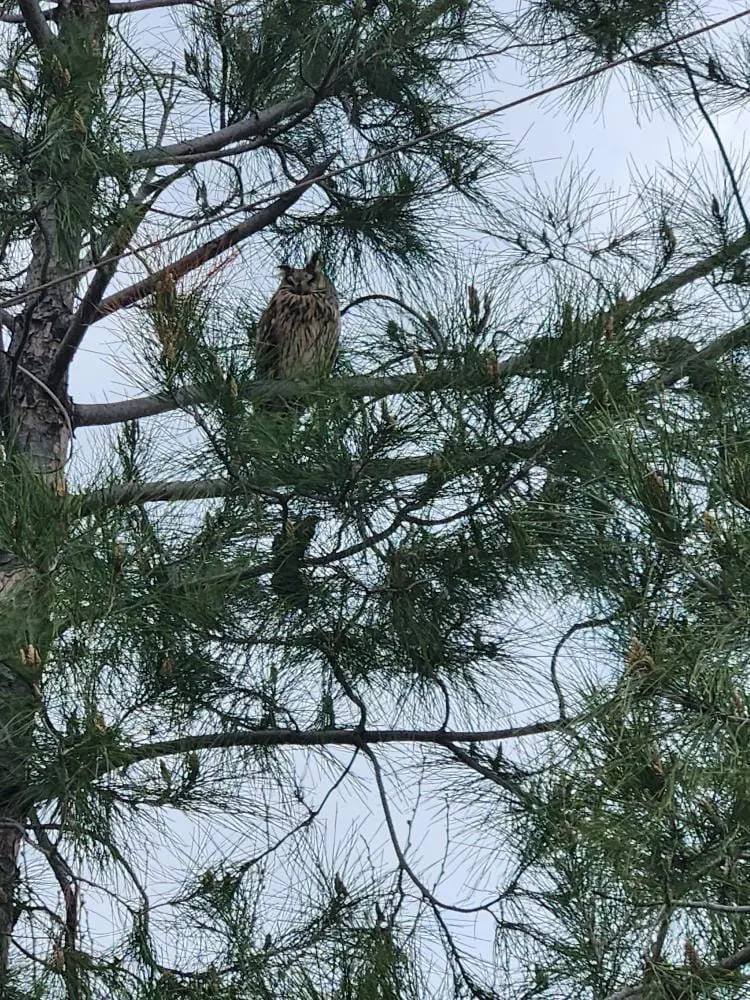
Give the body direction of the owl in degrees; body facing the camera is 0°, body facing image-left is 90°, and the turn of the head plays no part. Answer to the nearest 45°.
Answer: approximately 0°
